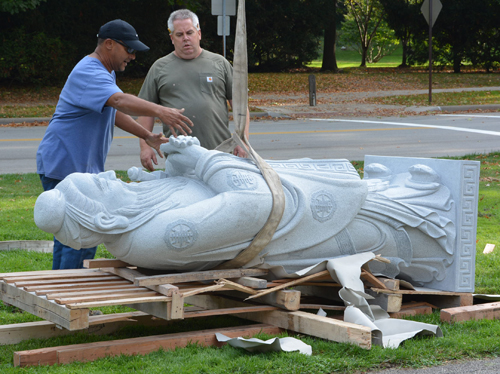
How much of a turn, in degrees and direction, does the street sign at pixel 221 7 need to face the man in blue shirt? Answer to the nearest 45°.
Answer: approximately 180°

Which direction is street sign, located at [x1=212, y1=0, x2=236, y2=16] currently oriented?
away from the camera

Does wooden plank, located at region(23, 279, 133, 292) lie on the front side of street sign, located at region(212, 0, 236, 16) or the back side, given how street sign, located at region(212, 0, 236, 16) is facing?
on the back side

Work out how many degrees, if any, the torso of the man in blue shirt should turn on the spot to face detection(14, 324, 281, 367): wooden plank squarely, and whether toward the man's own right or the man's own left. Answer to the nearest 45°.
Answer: approximately 90° to the man's own right

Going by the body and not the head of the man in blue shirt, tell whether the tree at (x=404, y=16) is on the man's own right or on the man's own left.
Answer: on the man's own left

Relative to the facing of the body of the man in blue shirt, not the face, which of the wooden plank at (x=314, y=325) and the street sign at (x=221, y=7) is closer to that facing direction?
the wooden plank

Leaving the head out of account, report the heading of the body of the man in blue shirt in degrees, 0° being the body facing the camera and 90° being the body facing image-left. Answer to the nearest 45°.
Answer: approximately 270°

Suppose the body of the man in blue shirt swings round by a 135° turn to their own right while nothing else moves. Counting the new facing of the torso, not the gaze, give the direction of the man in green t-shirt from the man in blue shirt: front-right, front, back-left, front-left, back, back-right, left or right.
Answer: back

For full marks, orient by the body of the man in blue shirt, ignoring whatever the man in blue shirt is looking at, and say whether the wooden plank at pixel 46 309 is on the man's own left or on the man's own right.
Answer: on the man's own right

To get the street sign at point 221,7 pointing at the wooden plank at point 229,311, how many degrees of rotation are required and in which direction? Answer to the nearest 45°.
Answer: approximately 180°

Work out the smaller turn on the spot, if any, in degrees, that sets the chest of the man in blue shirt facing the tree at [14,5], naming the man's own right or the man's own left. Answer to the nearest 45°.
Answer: approximately 90° to the man's own left

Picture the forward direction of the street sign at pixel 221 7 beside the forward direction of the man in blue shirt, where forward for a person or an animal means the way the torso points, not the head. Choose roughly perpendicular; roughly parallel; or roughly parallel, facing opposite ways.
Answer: roughly perpendicular

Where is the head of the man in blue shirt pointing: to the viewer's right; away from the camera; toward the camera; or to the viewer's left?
to the viewer's right

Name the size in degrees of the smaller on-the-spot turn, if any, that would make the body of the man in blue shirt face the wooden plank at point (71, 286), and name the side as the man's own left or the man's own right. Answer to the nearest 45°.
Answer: approximately 90° to the man's own right

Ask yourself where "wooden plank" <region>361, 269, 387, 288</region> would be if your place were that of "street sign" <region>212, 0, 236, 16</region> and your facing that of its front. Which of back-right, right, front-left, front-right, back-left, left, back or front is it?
back
